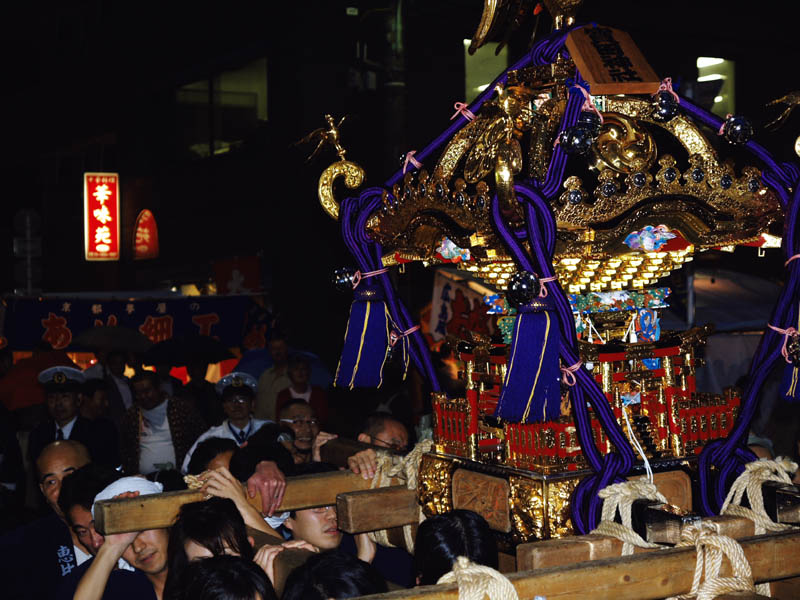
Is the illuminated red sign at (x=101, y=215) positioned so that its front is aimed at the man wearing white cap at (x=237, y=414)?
yes

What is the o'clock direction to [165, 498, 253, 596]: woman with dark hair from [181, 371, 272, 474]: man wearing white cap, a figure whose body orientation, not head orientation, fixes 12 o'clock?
The woman with dark hair is roughly at 12 o'clock from the man wearing white cap.

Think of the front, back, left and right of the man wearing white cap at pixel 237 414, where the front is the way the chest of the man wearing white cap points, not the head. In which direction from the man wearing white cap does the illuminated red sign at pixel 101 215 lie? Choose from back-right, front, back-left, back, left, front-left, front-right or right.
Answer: back

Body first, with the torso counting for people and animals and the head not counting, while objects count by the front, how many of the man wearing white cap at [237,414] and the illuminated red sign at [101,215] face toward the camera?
2

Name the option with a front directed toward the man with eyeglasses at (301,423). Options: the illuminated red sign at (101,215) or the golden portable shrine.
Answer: the illuminated red sign

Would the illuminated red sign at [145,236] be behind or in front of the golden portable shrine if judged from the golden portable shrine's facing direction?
behind
